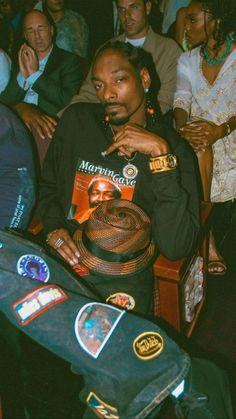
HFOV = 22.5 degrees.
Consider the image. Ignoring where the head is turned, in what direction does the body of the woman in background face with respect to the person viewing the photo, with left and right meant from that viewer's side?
facing the viewer and to the left of the viewer

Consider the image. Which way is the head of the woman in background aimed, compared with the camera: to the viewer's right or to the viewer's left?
to the viewer's left

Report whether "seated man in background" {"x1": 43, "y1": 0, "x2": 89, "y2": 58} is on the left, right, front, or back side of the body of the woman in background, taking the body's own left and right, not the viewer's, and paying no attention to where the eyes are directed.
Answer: right

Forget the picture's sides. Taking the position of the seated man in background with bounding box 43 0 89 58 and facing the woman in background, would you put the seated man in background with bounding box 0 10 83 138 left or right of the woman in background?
right

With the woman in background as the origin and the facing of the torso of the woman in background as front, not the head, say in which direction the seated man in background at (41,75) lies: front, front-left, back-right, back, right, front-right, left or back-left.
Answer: front-right

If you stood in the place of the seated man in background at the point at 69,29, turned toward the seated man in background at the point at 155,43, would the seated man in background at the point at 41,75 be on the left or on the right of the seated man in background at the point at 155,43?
right

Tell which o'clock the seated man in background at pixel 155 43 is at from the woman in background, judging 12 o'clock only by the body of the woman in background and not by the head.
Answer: The seated man in background is roughly at 3 o'clock from the woman in background.
